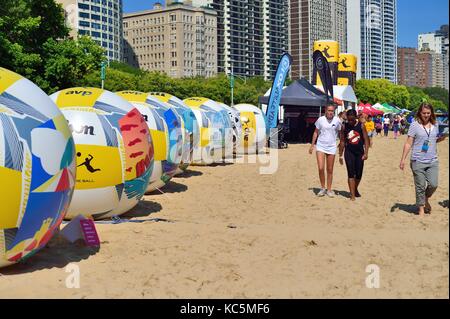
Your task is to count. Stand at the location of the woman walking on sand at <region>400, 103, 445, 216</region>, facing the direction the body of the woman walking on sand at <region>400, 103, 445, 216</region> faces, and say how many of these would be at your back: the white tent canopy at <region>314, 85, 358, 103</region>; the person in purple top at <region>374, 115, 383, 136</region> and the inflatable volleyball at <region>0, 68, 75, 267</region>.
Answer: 2

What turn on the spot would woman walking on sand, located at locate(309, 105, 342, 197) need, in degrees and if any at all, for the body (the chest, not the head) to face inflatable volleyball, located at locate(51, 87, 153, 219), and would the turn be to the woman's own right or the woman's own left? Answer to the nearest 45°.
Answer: approximately 45° to the woman's own right

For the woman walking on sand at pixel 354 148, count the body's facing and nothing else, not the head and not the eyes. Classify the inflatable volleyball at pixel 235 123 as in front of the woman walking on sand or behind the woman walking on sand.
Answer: behind

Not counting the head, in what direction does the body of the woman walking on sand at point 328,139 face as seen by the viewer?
toward the camera

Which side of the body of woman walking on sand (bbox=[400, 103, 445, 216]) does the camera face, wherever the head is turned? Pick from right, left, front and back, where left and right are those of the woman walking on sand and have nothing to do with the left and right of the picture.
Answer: front

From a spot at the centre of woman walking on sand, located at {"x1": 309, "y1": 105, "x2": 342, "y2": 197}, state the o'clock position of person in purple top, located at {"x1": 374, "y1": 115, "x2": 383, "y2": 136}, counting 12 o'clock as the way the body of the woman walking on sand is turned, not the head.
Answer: The person in purple top is roughly at 6 o'clock from the woman walking on sand.

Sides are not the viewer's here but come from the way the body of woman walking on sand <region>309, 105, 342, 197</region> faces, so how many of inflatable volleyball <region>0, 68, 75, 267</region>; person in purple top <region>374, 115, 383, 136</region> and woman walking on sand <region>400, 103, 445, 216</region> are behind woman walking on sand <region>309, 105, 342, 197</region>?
1

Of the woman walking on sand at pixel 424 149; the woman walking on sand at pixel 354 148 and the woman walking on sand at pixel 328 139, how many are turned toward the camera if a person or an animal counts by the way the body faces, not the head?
3

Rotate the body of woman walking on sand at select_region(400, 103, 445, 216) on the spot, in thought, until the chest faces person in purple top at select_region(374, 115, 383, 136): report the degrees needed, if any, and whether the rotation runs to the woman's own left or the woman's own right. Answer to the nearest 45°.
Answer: approximately 180°

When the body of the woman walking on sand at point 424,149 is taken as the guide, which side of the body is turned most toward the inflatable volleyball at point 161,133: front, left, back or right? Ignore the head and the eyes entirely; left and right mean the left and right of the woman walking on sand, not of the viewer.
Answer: right

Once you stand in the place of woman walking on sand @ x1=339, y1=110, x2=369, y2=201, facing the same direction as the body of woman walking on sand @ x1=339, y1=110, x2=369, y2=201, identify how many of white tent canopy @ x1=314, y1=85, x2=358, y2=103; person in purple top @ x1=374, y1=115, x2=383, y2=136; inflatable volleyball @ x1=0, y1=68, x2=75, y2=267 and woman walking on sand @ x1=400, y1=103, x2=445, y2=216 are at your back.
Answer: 2

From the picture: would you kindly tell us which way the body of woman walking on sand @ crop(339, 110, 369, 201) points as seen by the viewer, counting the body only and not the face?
toward the camera

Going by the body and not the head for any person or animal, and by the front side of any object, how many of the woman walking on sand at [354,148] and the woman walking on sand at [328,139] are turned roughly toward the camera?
2

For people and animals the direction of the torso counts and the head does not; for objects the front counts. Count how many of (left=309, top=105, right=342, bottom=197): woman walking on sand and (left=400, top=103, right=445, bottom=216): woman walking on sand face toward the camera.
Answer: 2
